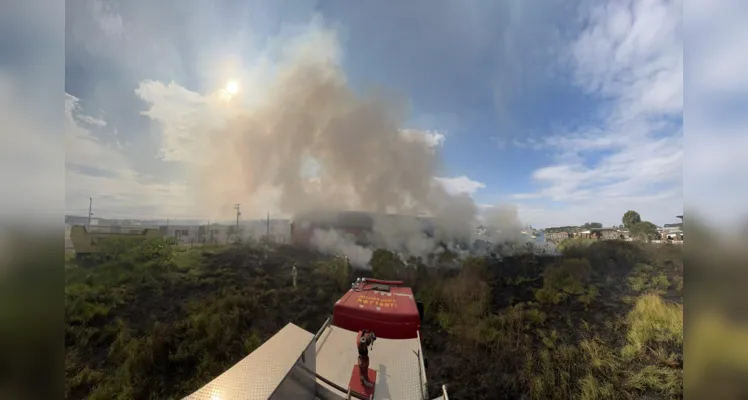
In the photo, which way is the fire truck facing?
away from the camera
